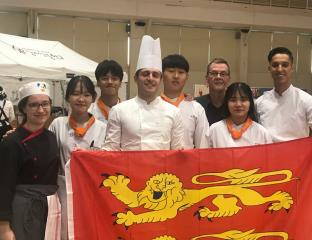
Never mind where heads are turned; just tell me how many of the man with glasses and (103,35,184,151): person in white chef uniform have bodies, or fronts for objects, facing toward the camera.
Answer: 2

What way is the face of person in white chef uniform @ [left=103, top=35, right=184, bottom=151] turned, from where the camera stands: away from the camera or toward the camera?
toward the camera

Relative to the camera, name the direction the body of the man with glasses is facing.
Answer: toward the camera

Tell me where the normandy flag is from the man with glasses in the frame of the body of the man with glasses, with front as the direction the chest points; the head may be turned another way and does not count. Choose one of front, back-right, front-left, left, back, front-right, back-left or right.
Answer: front

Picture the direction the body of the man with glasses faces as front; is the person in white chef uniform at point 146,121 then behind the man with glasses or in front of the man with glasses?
in front

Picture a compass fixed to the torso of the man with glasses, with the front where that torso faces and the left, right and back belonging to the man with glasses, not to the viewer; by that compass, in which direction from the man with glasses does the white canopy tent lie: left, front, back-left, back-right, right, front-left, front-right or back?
back-right

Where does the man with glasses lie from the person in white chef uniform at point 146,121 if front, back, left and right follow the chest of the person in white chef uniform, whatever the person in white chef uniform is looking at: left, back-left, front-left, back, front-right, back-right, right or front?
back-left

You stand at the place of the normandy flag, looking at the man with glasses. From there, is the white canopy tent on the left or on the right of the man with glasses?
left

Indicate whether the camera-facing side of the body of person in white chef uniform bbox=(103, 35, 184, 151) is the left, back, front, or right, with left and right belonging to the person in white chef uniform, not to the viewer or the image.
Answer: front

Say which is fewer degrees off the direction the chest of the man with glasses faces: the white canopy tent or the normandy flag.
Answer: the normandy flag

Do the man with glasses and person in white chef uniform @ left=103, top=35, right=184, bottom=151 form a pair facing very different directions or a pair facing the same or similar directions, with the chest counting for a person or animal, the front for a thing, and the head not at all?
same or similar directions
